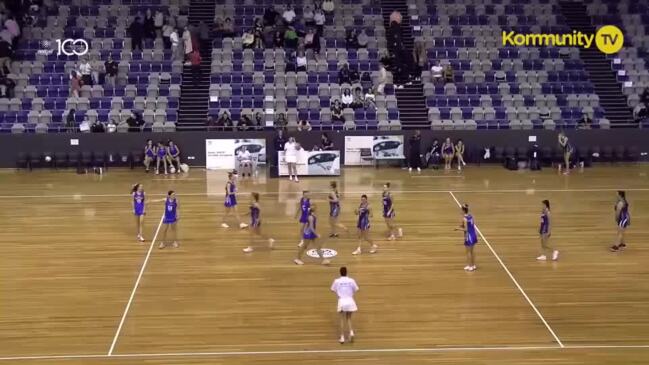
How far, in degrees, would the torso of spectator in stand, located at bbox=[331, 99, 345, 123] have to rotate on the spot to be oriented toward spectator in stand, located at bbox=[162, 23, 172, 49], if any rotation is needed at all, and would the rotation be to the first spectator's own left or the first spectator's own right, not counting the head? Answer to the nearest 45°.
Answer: approximately 90° to the first spectator's own right

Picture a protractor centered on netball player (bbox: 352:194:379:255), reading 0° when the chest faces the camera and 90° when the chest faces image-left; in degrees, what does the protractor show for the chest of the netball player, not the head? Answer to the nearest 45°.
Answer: approximately 45°

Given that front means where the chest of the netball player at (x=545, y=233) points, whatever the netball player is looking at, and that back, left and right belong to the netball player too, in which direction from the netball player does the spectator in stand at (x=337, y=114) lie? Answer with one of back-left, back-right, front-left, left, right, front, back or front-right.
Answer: front-right

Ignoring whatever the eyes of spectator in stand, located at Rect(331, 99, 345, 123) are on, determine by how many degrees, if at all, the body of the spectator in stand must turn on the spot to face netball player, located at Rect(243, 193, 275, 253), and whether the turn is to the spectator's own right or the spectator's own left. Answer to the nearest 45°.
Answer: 0° — they already face them

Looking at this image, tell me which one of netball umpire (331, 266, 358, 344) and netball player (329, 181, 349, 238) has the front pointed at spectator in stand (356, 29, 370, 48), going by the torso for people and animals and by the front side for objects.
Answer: netball umpire (331, 266, 358, 344)

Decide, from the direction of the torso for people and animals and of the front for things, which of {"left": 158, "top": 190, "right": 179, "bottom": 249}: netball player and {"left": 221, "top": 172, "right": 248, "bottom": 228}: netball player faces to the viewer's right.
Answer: {"left": 221, "top": 172, "right": 248, "bottom": 228}: netball player

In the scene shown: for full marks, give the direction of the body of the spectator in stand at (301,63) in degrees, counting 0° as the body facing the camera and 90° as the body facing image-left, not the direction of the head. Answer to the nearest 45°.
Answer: approximately 0°

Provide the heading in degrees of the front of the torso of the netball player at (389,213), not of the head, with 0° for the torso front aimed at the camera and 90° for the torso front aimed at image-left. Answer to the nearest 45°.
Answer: approximately 90°

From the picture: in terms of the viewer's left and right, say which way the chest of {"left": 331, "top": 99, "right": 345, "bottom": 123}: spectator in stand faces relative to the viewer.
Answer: facing the viewer

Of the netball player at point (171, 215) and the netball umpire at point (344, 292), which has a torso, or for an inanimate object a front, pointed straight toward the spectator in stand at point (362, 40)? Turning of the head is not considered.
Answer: the netball umpire at point (344, 292)

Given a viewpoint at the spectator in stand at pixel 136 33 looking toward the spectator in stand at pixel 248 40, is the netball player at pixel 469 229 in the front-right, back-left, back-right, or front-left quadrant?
front-right

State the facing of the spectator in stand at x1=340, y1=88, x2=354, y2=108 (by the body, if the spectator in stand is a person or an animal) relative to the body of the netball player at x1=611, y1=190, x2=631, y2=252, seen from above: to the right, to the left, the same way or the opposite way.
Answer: to the left

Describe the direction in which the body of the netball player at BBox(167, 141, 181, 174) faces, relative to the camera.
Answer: toward the camera
